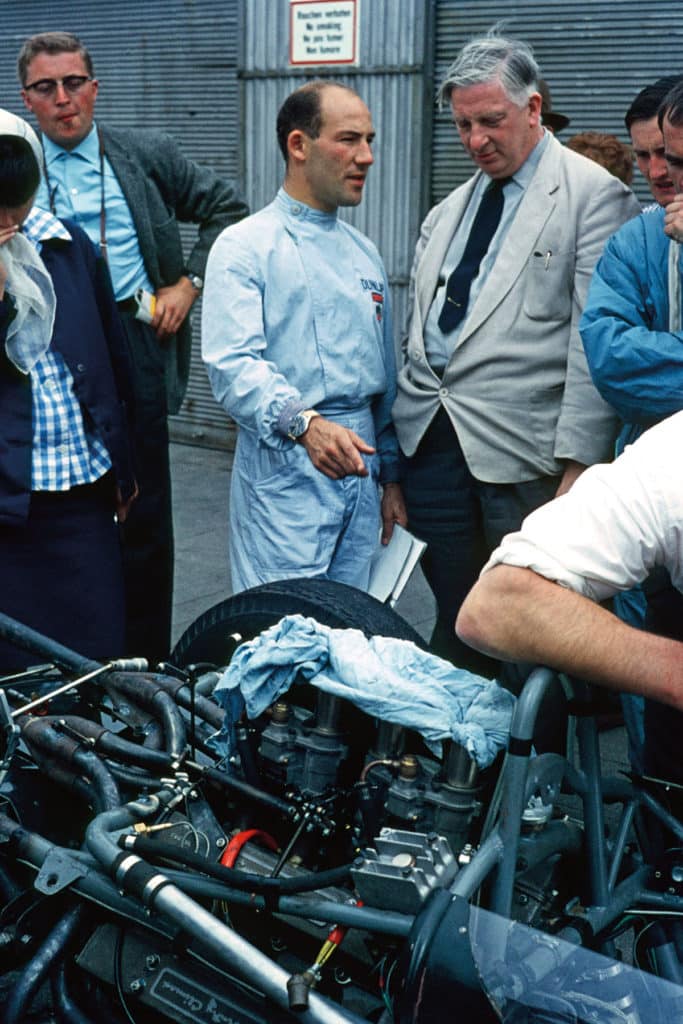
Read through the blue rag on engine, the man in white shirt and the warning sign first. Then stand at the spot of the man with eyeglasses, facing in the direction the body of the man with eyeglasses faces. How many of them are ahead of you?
2

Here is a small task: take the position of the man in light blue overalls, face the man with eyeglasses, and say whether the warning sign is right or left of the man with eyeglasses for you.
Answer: right

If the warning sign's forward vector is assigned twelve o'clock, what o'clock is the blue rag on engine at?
The blue rag on engine is roughly at 12 o'clock from the warning sign.

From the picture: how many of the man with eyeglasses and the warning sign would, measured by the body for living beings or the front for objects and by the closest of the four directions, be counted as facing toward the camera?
2

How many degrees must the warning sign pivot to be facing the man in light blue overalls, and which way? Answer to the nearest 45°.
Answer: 0° — it already faces them

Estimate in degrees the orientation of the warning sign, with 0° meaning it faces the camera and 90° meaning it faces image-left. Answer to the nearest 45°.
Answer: approximately 0°

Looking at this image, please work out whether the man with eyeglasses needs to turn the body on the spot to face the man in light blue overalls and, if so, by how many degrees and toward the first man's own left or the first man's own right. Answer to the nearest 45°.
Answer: approximately 45° to the first man's own left
